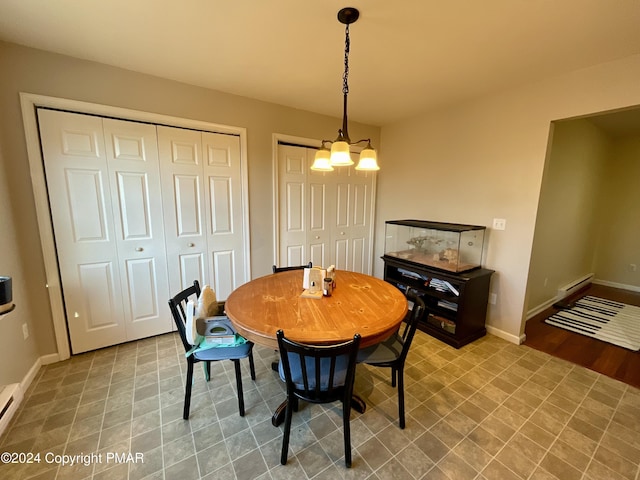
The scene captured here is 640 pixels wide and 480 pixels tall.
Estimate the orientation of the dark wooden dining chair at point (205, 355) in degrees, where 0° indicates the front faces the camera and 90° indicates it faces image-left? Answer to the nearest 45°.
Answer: approximately 270°

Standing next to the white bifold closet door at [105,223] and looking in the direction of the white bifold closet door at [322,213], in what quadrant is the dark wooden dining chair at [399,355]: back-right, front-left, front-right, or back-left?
front-right

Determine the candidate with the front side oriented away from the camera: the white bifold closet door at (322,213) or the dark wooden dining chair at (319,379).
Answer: the dark wooden dining chair

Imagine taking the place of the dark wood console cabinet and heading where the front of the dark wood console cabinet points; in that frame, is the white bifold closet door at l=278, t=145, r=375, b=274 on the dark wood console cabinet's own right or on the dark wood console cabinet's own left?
on the dark wood console cabinet's own right

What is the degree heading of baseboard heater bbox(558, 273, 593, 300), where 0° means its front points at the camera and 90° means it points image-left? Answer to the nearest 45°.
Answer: approximately 315°

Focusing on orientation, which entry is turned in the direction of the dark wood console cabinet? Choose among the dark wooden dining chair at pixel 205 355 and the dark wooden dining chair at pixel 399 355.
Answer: the dark wooden dining chair at pixel 205 355

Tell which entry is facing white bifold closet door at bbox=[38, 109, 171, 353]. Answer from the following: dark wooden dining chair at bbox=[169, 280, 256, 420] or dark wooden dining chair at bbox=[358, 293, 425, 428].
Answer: dark wooden dining chair at bbox=[358, 293, 425, 428]

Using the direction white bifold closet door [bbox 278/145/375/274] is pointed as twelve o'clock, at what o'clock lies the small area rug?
The small area rug is roughly at 11 o'clock from the white bifold closet door.

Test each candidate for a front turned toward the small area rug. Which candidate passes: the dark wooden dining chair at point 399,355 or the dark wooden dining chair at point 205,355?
the dark wooden dining chair at point 205,355

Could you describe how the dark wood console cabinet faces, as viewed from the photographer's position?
facing the viewer and to the left of the viewer

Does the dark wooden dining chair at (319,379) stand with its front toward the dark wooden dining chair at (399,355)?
no

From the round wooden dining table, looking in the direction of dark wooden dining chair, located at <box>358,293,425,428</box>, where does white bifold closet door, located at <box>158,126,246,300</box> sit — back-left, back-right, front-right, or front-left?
back-left

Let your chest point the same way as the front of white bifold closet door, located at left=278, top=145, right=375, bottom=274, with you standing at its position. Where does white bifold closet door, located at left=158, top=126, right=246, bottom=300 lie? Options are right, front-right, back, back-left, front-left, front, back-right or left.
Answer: right

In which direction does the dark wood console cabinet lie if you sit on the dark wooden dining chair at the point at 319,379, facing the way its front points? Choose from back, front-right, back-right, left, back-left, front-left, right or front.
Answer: front-right

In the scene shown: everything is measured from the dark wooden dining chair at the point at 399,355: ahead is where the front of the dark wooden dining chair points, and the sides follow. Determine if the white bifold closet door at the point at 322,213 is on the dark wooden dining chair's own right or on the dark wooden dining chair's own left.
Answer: on the dark wooden dining chair's own right

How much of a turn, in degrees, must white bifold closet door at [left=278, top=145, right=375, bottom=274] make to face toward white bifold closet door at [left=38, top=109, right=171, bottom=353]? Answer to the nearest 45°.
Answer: approximately 90° to its right

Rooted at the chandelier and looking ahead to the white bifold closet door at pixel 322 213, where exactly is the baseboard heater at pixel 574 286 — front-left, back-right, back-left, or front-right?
front-right

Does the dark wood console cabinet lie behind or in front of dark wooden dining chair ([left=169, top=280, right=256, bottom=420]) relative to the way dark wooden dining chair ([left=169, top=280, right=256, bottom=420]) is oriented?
in front

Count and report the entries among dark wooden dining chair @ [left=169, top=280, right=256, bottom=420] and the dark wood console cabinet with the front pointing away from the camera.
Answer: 0

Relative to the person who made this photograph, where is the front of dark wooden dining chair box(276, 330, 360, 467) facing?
facing away from the viewer

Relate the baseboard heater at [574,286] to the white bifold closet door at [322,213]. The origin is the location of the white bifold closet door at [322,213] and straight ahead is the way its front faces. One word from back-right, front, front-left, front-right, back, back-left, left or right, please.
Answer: front-left
